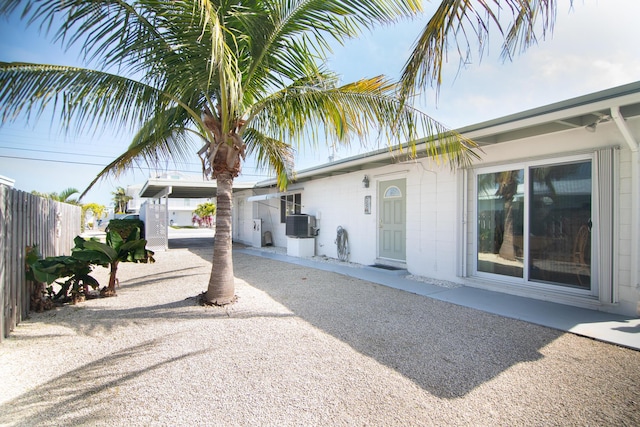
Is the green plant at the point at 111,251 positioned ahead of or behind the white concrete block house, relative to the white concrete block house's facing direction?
ahead

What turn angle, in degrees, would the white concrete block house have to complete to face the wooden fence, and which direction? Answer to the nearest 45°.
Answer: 0° — it already faces it

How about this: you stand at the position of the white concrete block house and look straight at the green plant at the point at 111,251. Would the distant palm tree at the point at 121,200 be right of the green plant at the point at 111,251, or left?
right

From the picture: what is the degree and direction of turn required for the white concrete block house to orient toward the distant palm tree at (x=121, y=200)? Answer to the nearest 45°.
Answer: approximately 90° to its right

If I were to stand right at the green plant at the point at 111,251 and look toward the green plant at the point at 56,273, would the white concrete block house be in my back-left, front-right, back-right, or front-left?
back-left

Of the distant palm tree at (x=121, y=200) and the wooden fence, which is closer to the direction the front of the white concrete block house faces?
the wooden fence

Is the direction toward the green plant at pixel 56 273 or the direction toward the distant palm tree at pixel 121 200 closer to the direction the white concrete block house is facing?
the green plant

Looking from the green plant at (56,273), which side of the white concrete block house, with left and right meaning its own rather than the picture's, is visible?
front

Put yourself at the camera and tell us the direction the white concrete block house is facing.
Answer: facing the viewer and to the left of the viewer

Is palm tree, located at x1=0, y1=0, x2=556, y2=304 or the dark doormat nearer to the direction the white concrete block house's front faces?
the palm tree

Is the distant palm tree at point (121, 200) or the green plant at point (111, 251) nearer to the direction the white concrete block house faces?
the green plant
